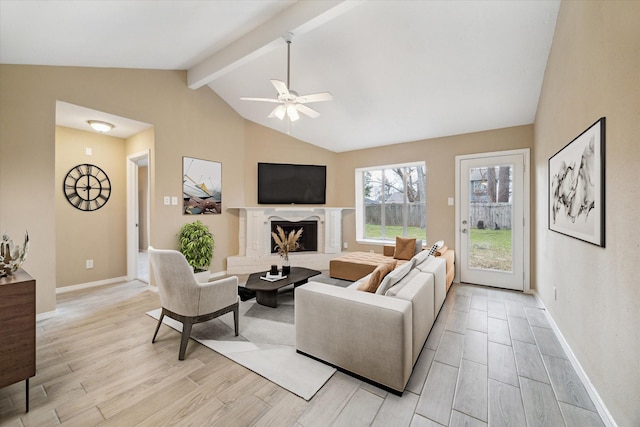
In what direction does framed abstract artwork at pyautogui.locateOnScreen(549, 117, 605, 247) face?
to the viewer's left

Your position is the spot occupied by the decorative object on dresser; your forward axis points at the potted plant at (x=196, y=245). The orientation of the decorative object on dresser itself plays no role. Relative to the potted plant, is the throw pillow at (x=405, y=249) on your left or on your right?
right

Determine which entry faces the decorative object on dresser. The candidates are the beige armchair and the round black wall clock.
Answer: the round black wall clock

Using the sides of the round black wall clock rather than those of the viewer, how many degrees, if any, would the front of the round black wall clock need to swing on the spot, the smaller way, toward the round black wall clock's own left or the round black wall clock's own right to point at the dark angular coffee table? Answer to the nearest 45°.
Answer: approximately 45° to the round black wall clock's own left

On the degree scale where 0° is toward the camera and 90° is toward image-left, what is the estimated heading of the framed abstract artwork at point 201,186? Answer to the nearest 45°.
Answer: approximately 315°

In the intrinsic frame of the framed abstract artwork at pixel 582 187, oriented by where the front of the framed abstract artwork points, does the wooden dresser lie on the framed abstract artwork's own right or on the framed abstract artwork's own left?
on the framed abstract artwork's own left

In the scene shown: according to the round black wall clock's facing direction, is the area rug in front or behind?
in front

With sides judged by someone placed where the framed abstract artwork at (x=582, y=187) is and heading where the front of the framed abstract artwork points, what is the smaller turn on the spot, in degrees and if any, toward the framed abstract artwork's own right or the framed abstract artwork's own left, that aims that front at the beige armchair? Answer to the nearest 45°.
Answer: approximately 45° to the framed abstract artwork's own left

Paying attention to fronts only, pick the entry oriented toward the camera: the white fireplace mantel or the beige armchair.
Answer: the white fireplace mantel

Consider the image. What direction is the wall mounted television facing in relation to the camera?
toward the camera

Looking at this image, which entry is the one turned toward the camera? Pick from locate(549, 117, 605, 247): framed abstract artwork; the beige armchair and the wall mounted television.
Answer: the wall mounted television

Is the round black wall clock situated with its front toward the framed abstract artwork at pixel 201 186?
no

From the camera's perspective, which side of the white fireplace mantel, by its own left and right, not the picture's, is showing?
front

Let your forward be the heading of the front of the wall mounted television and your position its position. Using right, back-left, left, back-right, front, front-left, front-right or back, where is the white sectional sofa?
front

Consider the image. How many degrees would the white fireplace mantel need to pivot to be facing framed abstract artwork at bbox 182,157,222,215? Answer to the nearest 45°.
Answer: approximately 45° to its right

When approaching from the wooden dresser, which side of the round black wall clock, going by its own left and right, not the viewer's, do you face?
front

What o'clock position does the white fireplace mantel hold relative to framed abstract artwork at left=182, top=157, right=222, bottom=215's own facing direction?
The white fireplace mantel is roughly at 10 o'clock from the framed abstract artwork.

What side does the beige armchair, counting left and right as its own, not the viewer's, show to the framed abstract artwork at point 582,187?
right

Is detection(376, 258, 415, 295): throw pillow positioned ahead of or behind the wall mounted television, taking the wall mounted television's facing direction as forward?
ahead

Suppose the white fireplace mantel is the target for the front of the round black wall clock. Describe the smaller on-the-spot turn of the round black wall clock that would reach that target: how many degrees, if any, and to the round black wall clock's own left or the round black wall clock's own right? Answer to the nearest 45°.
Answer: approximately 90° to the round black wall clock's own left

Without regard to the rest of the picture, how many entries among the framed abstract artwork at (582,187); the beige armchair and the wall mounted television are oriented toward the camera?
1
